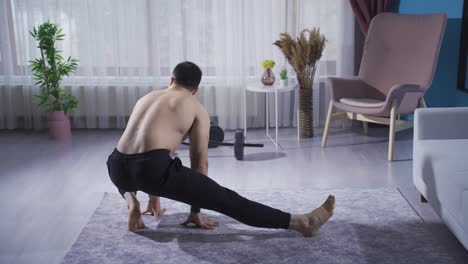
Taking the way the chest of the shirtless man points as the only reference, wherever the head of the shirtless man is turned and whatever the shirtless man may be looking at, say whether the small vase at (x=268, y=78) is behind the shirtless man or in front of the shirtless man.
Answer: in front

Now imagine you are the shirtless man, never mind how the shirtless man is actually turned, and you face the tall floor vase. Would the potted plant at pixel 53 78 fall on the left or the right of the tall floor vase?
left

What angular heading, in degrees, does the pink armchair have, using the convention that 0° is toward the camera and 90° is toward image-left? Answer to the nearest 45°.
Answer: approximately 45°

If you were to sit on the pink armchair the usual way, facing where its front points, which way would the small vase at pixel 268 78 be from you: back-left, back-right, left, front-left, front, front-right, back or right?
front-right

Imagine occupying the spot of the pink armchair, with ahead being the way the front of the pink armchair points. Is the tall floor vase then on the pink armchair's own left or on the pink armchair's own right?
on the pink armchair's own right

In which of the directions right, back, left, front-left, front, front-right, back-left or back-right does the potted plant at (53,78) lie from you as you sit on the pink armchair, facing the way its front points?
front-right

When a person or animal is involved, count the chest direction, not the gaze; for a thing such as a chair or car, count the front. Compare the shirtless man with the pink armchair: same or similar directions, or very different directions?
very different directions

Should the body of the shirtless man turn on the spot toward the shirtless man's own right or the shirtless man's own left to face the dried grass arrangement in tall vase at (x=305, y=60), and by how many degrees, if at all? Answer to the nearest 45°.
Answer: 0° — they already face it

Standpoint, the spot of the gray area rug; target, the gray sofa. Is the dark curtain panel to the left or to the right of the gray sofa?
left

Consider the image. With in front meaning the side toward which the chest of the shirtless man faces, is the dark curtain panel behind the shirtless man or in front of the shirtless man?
in front

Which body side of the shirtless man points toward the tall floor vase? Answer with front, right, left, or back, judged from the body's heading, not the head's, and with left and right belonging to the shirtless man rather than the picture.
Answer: front

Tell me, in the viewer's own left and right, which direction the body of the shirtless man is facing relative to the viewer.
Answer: facing away from the viewer and to the right of the viewer

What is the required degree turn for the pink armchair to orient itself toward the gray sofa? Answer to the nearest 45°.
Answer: approximately 45° to its left
